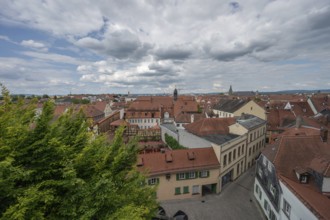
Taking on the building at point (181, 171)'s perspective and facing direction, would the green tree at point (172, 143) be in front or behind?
behind

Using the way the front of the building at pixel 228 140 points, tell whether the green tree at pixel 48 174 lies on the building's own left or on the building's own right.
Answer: on the building's own right

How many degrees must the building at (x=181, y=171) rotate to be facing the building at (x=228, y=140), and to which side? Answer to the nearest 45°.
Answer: approximately 135° to its left

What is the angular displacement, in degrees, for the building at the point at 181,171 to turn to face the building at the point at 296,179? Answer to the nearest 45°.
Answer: approximately 45° to its left

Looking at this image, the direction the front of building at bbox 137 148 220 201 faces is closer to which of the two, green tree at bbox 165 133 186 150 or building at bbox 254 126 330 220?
the building

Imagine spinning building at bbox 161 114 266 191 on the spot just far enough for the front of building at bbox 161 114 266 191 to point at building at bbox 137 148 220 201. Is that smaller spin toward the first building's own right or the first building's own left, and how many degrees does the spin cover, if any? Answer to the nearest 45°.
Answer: approximately 90° to the first building's own right

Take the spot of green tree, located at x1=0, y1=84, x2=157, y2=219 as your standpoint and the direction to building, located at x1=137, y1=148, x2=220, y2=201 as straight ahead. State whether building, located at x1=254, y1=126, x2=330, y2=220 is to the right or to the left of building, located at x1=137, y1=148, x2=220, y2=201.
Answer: right

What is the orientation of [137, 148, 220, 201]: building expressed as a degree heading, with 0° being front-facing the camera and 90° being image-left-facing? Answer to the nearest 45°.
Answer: approximately 0°
